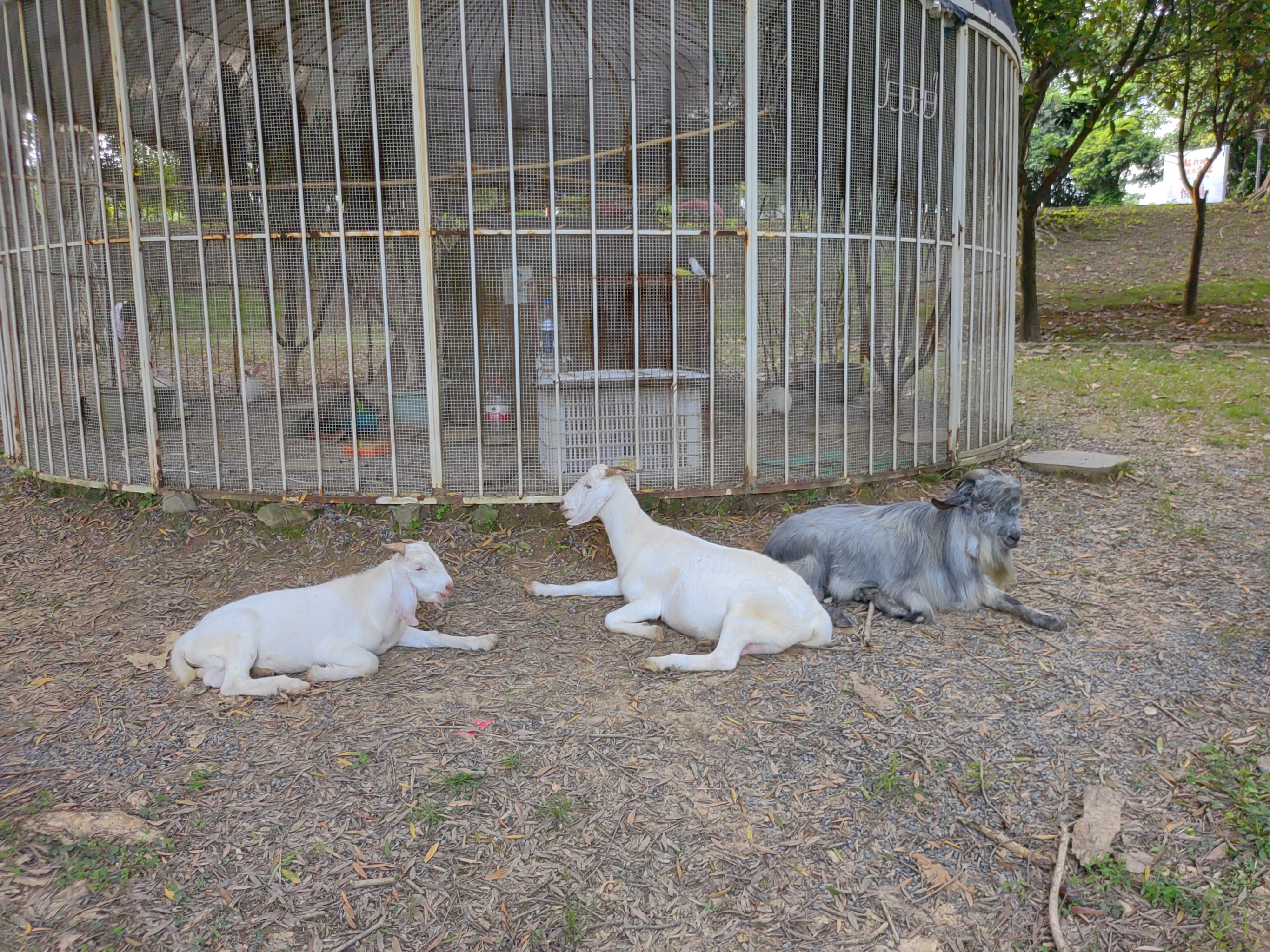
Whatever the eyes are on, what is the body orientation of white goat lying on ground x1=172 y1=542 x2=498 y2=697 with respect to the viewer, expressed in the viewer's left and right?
facing to the right of the viewer

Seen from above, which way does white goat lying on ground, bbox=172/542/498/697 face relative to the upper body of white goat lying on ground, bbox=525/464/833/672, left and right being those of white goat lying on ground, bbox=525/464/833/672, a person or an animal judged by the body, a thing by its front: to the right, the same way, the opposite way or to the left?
the opposite way

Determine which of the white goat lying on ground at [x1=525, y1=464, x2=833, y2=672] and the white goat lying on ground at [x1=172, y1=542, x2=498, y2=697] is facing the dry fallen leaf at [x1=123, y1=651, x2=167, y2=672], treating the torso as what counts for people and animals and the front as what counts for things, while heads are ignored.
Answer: the white goat lying on ground at [x1=525, y1=464, x2=833, y2=672]

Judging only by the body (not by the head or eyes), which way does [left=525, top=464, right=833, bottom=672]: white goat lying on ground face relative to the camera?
to the viewer's left

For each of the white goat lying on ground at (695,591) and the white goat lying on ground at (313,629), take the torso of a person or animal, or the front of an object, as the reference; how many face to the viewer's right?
1

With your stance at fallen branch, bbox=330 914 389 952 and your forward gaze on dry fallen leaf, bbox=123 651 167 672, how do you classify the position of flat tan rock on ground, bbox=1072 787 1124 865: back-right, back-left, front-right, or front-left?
back-right

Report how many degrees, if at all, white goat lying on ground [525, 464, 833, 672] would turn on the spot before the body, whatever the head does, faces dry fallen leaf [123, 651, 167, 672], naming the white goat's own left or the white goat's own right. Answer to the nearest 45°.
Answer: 0° — it already faces it

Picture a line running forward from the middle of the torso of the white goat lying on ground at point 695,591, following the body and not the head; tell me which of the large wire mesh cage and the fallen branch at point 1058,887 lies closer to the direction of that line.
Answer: the large wire mesh cage

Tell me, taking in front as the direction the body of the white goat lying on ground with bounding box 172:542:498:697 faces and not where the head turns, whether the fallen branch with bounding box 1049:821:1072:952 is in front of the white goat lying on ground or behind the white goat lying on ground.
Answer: in front

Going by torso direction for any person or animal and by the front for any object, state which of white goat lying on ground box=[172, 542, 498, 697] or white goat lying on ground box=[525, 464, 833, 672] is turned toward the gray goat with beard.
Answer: white goat lying on ground box=[172, 542, 498, 697]

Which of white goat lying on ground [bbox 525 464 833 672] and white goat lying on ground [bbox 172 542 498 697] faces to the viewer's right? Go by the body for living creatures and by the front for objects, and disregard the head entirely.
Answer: white goat lying on ground [bbox 172 542 498 697]
